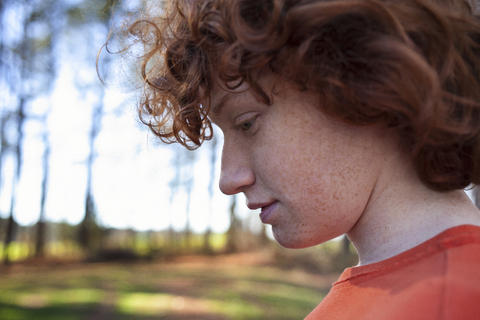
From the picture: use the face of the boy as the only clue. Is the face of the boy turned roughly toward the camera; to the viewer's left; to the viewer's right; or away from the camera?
to the viewer's left

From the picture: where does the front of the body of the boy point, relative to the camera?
to the viewer's left
